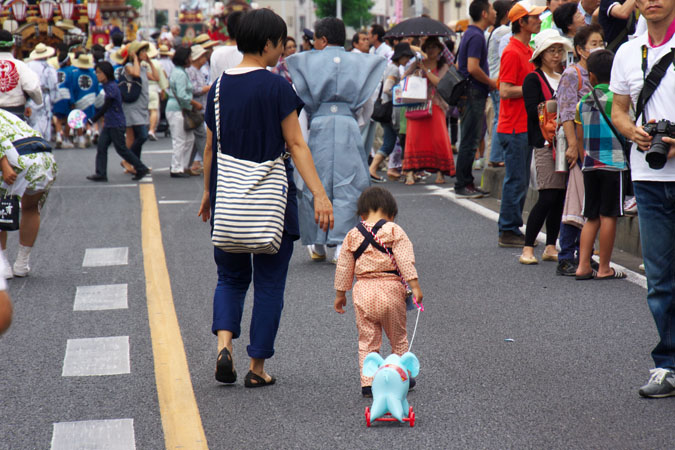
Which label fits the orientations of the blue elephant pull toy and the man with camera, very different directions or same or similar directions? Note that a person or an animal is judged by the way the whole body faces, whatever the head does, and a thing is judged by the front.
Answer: very different directions

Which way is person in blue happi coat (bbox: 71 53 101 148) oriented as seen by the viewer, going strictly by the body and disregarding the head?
away from the camera

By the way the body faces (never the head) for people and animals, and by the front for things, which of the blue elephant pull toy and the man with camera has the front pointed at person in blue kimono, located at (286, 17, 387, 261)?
the blue elephant pull toy

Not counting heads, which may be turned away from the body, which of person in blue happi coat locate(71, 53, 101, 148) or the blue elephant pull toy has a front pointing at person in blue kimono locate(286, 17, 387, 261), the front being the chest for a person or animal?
the blue elephant pull toy

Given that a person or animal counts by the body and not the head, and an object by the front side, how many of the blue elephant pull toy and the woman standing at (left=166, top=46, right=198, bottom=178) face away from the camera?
1

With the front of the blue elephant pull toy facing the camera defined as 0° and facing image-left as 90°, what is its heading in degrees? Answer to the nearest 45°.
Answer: approximately 180°

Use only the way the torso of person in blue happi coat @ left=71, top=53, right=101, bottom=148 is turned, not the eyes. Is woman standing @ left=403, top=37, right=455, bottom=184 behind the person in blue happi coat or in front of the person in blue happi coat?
behind
